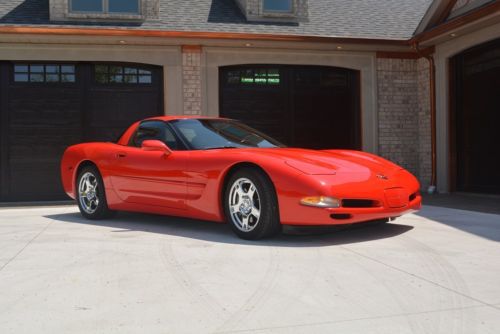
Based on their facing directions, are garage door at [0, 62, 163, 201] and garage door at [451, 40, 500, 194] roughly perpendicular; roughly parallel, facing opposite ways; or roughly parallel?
roughly perpendicular

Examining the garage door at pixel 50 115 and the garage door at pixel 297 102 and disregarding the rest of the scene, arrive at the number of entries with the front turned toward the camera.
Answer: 2

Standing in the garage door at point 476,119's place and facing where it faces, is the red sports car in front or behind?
in front

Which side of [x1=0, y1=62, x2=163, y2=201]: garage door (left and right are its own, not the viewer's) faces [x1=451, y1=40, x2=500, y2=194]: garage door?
left

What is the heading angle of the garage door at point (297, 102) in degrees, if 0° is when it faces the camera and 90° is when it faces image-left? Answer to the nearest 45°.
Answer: approximately 0°

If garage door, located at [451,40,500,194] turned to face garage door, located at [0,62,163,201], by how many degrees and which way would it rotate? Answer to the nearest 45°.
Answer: approximately 45° to its right

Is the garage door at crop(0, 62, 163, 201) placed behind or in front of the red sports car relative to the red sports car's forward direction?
behind

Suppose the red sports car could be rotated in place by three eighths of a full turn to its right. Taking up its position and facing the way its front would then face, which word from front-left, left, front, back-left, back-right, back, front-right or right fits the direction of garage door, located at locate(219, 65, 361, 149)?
right
